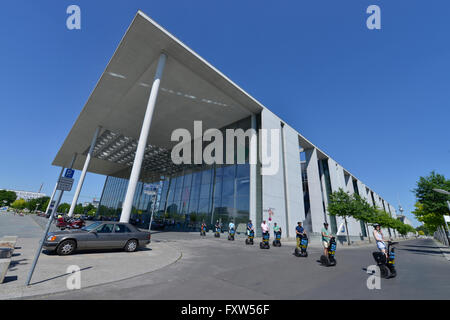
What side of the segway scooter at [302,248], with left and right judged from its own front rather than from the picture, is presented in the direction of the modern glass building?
back

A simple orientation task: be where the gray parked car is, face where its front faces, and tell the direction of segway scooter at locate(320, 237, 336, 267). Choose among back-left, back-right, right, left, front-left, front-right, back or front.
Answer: back-left

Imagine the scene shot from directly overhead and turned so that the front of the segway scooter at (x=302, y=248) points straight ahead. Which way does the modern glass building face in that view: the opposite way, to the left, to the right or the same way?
to the right

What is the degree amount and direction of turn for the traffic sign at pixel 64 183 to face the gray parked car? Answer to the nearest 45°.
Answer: approximately 135° to its left

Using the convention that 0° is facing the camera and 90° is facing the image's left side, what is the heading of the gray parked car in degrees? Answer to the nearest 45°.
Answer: approximately 90°

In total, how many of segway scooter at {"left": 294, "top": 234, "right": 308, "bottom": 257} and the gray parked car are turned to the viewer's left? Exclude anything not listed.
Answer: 1

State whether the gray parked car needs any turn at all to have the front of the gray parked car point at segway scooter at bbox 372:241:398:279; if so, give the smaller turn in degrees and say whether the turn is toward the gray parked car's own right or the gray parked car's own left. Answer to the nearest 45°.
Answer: approximately 135° to the gray parked car's own left

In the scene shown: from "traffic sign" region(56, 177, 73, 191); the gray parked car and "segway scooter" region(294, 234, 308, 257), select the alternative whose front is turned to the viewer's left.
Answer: the gray parked car

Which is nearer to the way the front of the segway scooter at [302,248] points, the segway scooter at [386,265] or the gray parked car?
the segway scooter

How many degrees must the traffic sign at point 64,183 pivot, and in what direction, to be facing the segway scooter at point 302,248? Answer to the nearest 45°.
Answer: approximately 90° to its left

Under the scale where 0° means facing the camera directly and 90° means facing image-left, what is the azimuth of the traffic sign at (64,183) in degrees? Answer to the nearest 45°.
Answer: approximately 0°

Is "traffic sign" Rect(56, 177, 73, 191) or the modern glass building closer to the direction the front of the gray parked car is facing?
the traffic sign

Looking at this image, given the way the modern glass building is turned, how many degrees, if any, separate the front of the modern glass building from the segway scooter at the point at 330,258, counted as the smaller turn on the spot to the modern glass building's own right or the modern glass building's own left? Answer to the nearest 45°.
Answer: approximately 90° to the modern glass building's own left

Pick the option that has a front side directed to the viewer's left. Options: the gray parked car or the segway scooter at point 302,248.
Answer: the gray parked car

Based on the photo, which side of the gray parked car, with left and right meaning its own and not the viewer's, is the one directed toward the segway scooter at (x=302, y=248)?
back
